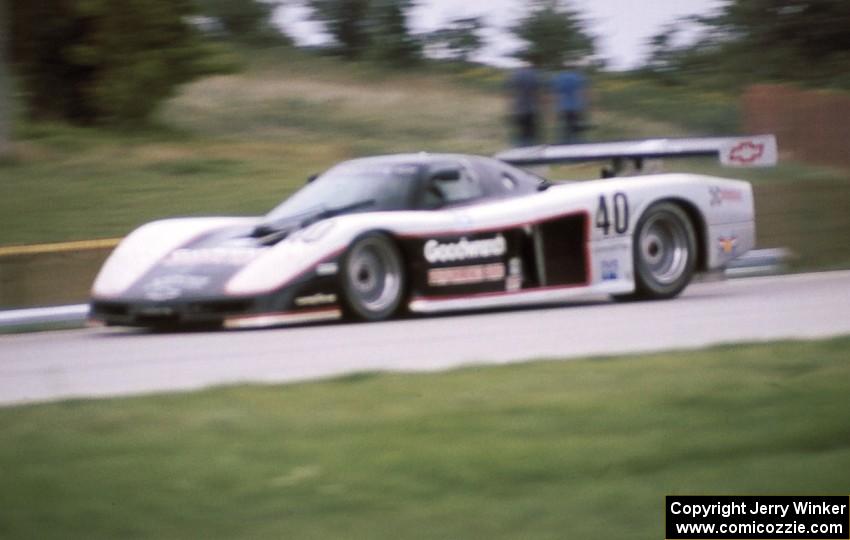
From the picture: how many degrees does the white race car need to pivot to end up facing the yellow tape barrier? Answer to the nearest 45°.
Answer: approximately 45° to its right

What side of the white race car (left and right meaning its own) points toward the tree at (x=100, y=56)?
right

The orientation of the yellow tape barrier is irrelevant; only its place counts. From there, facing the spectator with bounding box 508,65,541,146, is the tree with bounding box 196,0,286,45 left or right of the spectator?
left

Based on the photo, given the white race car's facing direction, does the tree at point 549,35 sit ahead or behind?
behind

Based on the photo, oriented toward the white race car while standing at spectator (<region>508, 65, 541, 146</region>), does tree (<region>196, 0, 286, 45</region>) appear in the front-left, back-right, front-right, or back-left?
back-right

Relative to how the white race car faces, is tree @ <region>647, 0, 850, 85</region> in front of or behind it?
behind

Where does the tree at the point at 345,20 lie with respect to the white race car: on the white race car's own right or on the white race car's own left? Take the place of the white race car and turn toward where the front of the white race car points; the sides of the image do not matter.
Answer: on the white race car's own right

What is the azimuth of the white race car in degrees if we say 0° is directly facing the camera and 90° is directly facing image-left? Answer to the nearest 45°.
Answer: approximately 45°
